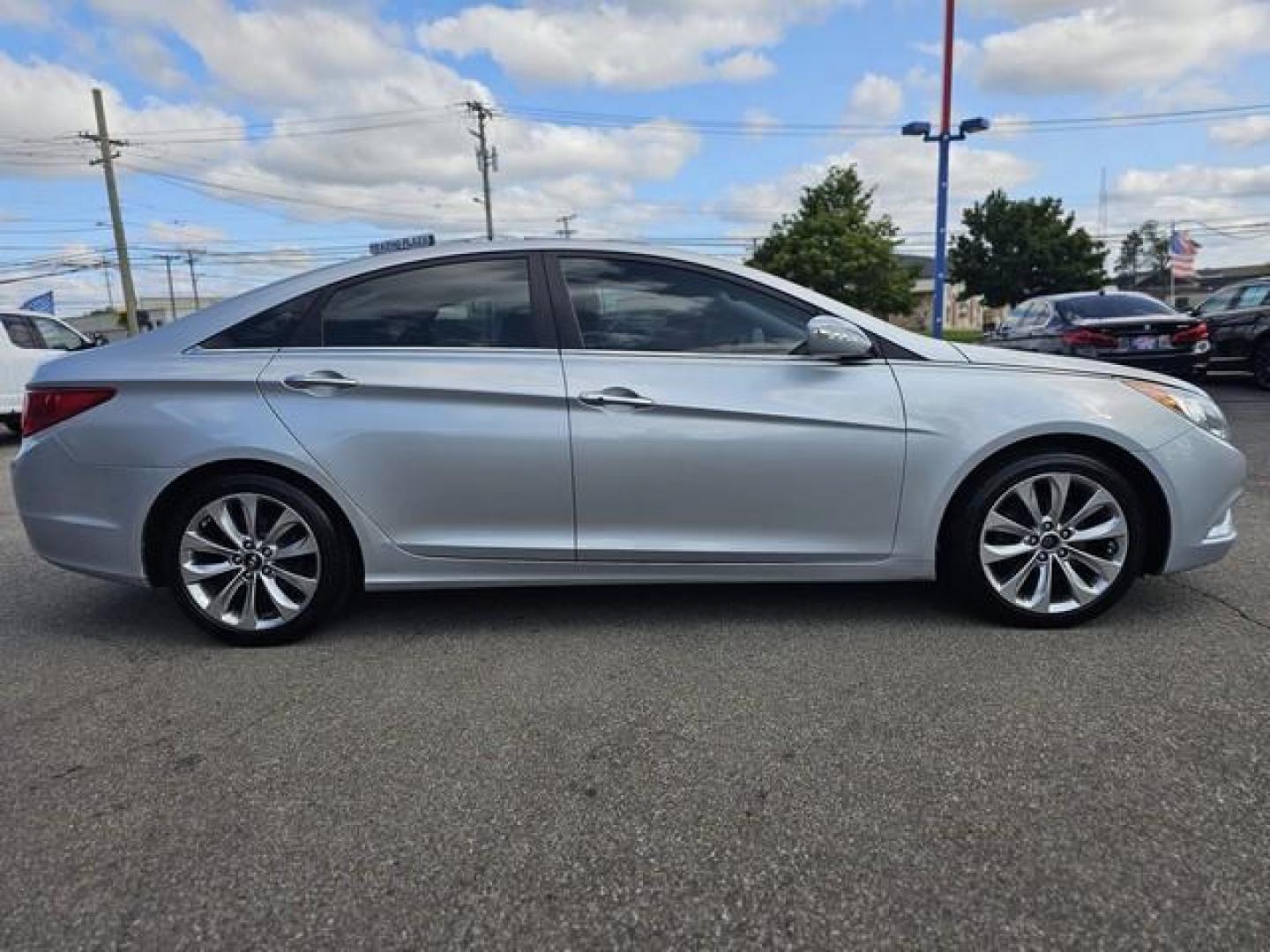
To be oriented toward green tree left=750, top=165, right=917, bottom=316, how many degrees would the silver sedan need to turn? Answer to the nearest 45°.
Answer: approximately 90° to its left

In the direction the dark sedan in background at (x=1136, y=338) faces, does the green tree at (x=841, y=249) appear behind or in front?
in front

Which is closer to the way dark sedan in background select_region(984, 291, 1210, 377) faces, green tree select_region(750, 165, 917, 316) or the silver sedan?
the green tree

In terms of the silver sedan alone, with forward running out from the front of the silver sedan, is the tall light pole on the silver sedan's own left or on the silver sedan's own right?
on the silver sedan's own left

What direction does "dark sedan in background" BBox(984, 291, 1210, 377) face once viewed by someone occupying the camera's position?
facing away from the viewer and to the left of the viewer

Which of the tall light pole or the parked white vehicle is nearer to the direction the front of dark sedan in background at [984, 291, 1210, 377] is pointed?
the tall light pole

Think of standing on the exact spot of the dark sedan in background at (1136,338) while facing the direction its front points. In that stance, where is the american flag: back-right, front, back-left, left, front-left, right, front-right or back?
front-right

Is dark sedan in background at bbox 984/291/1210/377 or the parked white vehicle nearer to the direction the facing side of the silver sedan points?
the dark sedan in background

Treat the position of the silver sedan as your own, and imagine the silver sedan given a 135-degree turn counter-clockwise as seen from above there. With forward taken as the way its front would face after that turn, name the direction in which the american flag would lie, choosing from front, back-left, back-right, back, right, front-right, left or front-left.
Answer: right

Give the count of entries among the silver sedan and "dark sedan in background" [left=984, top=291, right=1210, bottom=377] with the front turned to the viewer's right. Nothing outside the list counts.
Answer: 1

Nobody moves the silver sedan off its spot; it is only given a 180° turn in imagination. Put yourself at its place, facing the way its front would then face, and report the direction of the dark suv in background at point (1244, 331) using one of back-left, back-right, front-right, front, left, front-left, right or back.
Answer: back-right

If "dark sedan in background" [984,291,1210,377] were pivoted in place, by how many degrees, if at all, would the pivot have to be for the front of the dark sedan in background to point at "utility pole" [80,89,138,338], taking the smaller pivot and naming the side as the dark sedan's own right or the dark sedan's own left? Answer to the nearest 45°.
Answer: approximately 45° to the dark sedan's own left

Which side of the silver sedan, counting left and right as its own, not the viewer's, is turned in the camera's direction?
right

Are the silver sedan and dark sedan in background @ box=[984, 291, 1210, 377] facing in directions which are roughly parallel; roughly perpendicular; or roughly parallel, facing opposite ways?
roughly perpendicular
